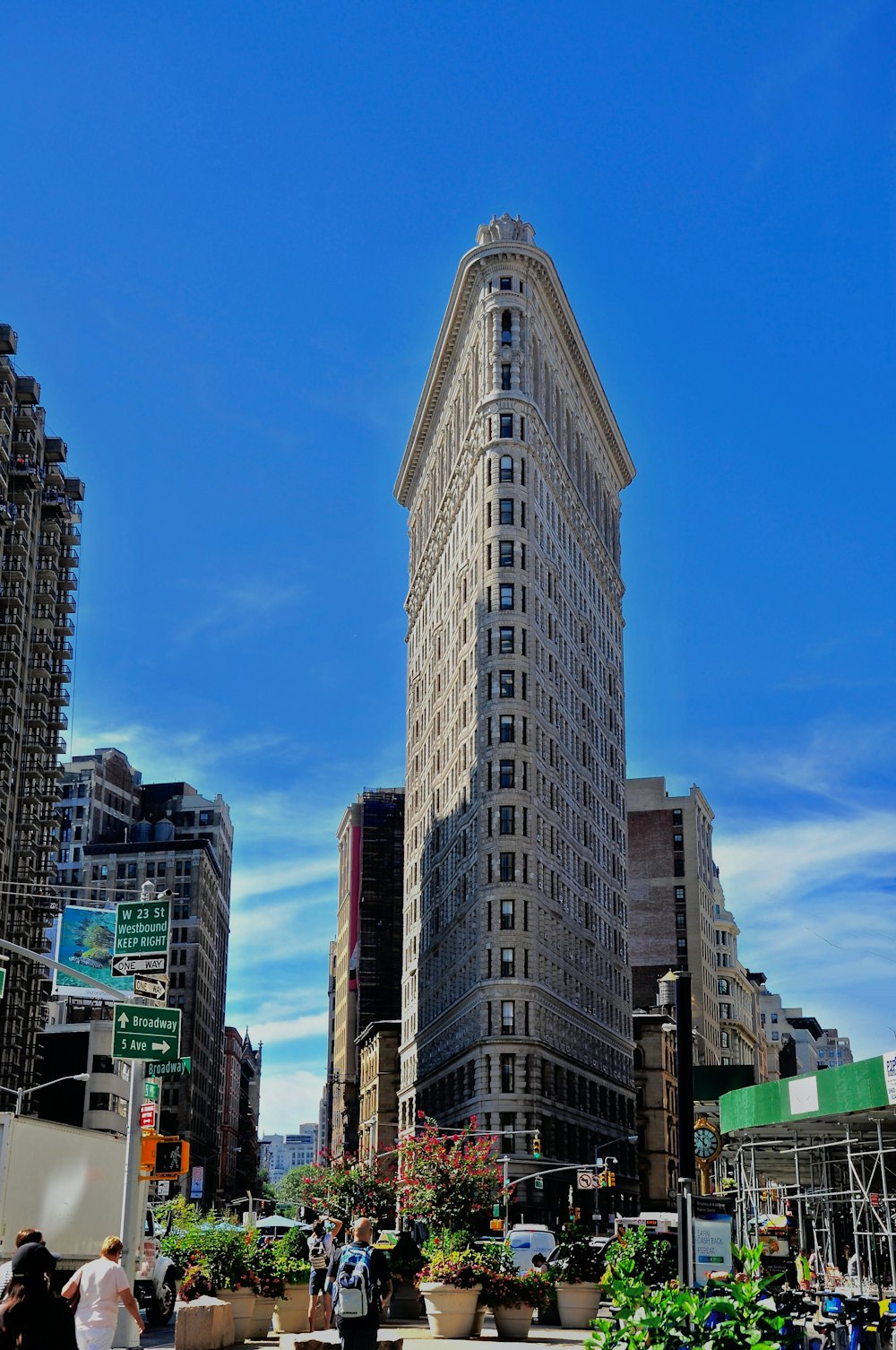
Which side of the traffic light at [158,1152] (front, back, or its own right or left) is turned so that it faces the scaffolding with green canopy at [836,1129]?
left

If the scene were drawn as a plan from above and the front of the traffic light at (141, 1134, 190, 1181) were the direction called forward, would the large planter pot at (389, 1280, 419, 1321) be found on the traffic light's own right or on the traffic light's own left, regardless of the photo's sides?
on the traffic light's own left

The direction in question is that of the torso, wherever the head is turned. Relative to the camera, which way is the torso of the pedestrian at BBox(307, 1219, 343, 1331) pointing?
away from the camera

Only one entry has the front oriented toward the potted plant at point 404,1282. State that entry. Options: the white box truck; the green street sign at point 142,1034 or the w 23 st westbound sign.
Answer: the white box truck

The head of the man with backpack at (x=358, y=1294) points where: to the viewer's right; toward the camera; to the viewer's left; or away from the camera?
away from the camera

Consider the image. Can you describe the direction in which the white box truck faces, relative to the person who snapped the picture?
facing away from the viewer and to the right of the viewer

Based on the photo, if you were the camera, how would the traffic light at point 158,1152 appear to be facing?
facing the viewer and to the right of the viewer

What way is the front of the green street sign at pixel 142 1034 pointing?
toward the camera

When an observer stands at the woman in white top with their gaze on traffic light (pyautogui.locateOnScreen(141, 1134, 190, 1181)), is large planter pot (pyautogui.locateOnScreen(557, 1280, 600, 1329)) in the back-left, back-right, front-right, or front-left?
front-right

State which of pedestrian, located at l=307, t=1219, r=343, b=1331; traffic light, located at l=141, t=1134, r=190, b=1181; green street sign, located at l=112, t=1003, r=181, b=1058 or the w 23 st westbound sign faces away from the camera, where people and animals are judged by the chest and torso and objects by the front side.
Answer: the pedestrian

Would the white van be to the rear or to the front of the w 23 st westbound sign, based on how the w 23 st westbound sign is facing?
to the rear

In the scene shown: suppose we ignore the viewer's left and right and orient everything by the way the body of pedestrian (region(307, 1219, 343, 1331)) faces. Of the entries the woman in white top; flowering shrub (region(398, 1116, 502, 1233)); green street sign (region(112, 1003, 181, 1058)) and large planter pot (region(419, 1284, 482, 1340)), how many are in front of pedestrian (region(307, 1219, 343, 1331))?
1

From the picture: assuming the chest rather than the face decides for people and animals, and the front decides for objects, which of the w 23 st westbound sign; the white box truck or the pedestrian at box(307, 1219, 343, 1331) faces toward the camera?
the w 23 st westbound sign

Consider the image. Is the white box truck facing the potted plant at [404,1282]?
yes
